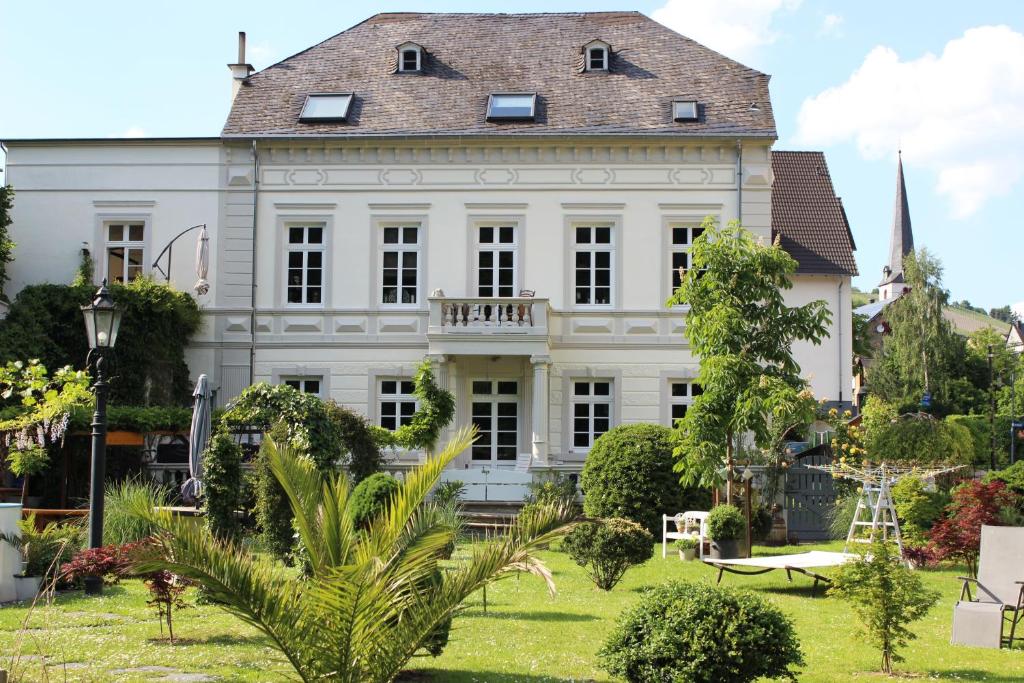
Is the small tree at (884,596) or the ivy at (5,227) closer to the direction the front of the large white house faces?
the small tree

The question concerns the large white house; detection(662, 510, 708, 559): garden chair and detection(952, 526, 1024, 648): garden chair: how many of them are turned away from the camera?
0

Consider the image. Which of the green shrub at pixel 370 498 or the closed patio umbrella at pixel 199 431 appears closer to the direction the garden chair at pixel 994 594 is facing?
the green shrub

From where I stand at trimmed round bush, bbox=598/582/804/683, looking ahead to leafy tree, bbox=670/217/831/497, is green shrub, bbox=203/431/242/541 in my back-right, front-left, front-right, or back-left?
front-left

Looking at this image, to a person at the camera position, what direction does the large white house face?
facing the viewer

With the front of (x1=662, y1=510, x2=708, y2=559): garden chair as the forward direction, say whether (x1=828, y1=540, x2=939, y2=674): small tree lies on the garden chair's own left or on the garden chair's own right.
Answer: on the garden chair's own left

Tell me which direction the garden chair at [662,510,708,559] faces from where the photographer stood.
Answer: facing the viewer and to the left of the viewer

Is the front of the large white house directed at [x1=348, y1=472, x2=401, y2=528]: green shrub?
yes

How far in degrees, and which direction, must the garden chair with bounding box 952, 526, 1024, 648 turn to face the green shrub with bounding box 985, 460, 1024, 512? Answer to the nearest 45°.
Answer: approximately 135° to its right

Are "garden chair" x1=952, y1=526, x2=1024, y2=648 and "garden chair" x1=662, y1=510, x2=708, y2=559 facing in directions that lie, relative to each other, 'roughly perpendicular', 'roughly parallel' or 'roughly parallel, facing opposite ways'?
roughly parallel

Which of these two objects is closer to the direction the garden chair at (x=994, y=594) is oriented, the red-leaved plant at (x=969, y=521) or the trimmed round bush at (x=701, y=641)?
the trimmed round bush

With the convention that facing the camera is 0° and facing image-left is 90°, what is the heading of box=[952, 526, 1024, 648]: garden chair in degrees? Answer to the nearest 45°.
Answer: approximately 45°

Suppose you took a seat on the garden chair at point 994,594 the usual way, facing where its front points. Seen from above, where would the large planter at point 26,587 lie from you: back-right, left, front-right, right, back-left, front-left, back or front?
front-right

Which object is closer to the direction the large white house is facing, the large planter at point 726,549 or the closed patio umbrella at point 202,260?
the large planter

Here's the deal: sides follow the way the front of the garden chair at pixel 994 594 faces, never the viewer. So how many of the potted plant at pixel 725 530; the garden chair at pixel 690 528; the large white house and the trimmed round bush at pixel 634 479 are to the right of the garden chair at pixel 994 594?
4

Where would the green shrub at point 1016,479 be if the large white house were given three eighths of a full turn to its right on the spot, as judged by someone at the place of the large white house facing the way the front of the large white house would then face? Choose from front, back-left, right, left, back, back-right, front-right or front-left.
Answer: back
